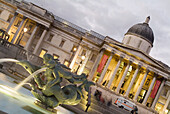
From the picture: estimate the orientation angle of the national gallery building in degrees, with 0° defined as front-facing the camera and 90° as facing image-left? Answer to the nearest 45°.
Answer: approximately 0°

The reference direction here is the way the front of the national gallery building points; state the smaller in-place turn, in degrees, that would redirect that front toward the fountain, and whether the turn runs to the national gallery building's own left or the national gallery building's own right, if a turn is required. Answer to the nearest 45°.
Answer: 0° — it already faces it
